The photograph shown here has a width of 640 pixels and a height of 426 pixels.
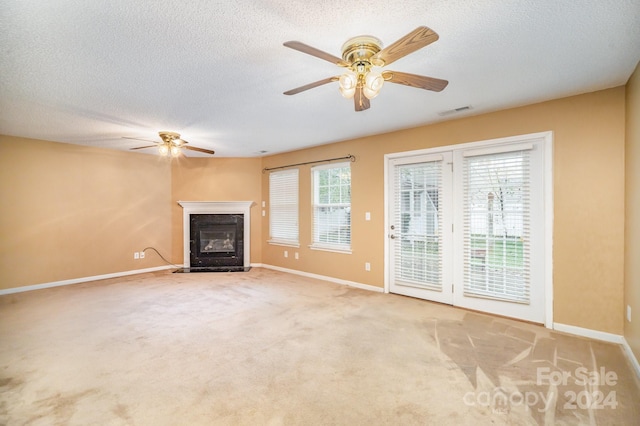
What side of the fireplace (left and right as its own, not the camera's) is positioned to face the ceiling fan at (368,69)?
front

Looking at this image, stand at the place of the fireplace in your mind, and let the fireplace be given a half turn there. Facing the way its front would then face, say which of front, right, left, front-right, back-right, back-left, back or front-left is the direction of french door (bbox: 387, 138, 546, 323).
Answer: back-right

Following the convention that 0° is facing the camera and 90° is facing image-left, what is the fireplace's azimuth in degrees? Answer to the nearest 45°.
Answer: approximately 0°
